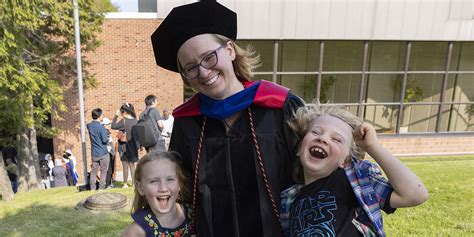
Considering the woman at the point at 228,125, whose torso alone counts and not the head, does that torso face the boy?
no

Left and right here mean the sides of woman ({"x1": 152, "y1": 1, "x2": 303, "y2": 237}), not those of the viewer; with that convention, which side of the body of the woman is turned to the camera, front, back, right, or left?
front

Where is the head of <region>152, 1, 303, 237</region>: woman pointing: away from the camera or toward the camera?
toward the camera

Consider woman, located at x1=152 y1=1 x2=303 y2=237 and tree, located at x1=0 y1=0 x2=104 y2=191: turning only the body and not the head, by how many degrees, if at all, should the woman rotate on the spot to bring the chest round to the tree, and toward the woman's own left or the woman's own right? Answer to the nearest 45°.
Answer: approximately 135° to the woman's own right

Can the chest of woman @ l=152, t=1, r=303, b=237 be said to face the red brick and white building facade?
no

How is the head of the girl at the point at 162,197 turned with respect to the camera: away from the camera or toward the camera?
toward the camera

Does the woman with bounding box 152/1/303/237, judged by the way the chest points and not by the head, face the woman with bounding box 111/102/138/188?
no

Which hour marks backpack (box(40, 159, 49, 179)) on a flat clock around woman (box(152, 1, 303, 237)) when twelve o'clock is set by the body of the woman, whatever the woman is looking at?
The backpack is roughly at 5 o'clock from the woman.

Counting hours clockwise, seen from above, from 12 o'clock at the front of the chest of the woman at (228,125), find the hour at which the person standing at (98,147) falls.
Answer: The person standing is roughly at 5 o'clock from the woman.

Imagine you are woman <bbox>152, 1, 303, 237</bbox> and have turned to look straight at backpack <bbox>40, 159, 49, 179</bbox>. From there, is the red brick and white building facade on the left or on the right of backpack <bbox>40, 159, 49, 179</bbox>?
right
